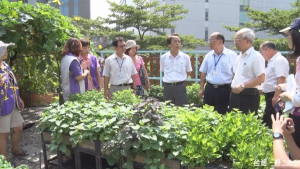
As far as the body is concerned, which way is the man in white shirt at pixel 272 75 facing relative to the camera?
to the viewer's left

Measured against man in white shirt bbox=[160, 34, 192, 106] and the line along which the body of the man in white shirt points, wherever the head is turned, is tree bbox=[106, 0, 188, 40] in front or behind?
behind

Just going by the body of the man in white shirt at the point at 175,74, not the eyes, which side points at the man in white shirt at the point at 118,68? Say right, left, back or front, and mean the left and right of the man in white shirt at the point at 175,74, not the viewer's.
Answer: right

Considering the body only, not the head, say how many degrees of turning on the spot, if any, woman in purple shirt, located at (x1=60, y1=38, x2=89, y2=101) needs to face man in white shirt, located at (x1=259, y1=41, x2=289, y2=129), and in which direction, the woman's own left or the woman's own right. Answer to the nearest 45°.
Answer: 0° — they already face them

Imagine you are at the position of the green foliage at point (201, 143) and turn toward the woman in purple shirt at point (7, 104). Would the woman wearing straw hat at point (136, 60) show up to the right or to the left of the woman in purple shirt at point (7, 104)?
right

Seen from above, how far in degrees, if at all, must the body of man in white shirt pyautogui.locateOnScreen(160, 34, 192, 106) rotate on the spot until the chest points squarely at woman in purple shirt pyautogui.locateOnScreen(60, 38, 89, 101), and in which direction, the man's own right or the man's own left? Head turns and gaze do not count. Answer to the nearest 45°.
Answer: approximately 45° to the man's own right

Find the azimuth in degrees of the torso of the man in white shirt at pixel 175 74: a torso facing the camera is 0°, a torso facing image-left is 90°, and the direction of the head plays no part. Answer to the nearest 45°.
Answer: approximately 0°

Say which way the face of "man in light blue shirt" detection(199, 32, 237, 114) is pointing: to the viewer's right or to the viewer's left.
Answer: to the viewer's left

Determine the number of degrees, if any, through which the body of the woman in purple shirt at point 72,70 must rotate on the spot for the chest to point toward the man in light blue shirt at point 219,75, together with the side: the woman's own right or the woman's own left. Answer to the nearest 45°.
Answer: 0° — they already face them

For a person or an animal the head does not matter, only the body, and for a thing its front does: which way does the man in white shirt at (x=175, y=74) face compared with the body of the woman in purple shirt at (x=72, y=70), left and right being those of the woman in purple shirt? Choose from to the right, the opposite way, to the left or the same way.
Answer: to the right

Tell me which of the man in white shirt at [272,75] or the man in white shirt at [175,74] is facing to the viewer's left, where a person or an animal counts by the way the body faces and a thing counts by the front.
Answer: the man in white shirt at [272,75]

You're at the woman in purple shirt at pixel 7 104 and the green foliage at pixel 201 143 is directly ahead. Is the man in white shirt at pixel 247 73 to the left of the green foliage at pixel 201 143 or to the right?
left

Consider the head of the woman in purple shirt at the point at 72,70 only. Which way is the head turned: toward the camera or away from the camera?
away from the camera

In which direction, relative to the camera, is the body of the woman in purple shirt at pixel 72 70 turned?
to the viewer's right
